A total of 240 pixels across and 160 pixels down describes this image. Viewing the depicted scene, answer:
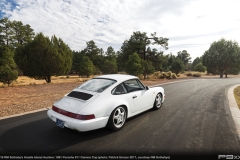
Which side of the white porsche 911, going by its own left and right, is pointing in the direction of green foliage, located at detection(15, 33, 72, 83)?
left

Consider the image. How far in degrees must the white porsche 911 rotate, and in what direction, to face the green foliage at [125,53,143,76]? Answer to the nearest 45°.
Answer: approximately 45° to its left

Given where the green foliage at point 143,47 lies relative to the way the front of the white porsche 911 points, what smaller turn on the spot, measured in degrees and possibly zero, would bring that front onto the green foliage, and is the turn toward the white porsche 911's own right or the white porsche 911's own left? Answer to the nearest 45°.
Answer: approximately 45° to the white porsche 911's own left

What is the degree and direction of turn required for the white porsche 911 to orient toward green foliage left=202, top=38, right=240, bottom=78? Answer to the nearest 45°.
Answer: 0° — it already faces it

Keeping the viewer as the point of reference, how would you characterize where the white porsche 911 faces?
facing away from the viewer and to the right of the viewer
